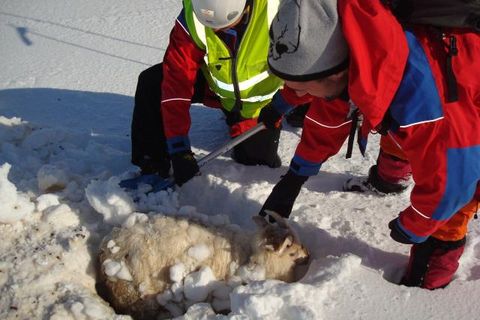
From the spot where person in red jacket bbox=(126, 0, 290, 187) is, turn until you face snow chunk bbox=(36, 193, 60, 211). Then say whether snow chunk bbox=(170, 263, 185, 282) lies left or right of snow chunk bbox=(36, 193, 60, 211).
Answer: left

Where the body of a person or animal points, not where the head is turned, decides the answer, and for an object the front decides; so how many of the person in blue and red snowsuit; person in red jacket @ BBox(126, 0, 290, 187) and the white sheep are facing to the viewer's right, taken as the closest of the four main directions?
1

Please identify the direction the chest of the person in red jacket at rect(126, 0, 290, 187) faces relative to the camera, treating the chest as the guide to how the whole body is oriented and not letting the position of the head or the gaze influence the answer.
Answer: toward the camera

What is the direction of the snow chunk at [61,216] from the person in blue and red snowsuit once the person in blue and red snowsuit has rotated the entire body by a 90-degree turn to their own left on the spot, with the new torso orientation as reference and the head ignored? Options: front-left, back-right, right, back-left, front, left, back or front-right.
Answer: back-right

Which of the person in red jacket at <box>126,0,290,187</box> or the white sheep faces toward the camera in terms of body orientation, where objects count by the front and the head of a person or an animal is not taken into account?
the person in red jacket

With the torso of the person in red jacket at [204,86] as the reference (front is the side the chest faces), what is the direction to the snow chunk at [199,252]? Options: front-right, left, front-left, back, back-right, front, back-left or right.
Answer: front

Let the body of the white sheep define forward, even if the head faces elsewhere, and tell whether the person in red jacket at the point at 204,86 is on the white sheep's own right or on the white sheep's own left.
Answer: on the white sheep's own left

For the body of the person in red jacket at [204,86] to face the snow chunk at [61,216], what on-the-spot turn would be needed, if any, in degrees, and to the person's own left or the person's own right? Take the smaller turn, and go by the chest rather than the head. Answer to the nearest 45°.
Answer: approximately 45° to the person's own right

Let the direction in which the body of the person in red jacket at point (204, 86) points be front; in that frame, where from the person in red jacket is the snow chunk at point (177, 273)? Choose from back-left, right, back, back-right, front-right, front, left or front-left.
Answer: front

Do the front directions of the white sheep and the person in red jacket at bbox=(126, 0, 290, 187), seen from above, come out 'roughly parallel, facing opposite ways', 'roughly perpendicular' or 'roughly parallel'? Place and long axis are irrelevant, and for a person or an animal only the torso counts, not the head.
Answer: roughly perpendicular

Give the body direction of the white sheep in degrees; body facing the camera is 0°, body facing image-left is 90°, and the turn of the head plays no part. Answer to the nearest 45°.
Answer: approximately 270°

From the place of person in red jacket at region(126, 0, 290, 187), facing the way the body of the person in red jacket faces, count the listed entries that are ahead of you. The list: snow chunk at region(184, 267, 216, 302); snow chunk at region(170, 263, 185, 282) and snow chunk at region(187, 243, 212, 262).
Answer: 3

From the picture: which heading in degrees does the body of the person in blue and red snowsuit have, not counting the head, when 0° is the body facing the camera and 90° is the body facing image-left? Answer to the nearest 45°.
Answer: approximately 45°
